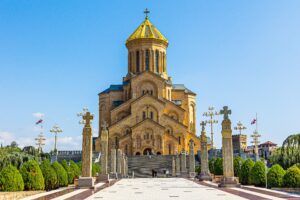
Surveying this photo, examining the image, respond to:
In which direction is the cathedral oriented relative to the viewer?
toward the camera

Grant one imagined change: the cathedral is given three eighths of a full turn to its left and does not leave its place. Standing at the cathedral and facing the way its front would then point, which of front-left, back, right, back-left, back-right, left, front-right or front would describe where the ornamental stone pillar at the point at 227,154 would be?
back-right

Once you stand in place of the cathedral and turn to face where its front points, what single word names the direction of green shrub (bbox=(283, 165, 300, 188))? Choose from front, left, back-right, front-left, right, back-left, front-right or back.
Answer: front

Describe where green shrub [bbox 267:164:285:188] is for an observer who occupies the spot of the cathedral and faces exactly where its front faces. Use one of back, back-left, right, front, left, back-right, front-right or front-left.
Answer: front

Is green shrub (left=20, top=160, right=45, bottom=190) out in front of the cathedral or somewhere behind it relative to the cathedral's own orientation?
in front

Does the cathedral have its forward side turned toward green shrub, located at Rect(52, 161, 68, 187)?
yes

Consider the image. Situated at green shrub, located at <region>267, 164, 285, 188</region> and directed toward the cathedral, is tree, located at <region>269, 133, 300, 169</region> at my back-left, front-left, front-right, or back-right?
front-right

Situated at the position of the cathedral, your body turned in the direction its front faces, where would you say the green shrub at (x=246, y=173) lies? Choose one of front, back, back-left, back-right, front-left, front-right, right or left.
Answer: front

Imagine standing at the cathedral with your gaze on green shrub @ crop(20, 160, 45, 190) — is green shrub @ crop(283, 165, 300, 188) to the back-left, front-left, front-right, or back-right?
front-left

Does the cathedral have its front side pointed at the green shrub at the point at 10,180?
yes

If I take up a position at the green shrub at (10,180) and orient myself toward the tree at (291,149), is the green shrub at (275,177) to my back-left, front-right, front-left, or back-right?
front-right

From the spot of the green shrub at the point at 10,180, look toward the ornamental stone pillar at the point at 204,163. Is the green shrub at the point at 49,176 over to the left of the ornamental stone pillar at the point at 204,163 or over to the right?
left

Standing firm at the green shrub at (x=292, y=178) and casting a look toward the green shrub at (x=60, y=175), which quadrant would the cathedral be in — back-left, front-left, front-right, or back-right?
front-right

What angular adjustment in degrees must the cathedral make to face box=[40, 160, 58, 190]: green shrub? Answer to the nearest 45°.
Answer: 0° — it already faces it

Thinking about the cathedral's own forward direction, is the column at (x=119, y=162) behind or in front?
in front
